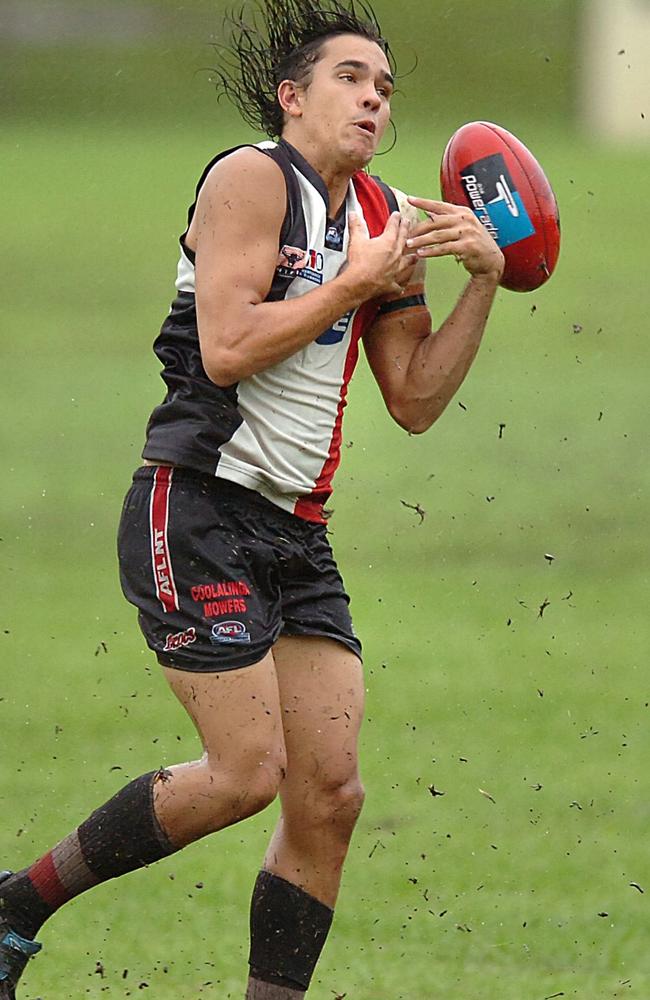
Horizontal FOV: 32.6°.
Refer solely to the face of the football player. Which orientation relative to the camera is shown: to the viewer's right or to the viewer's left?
to the viewer's right

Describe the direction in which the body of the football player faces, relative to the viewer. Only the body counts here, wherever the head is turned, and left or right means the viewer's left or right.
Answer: facing the viewer and to the right of the viewer
